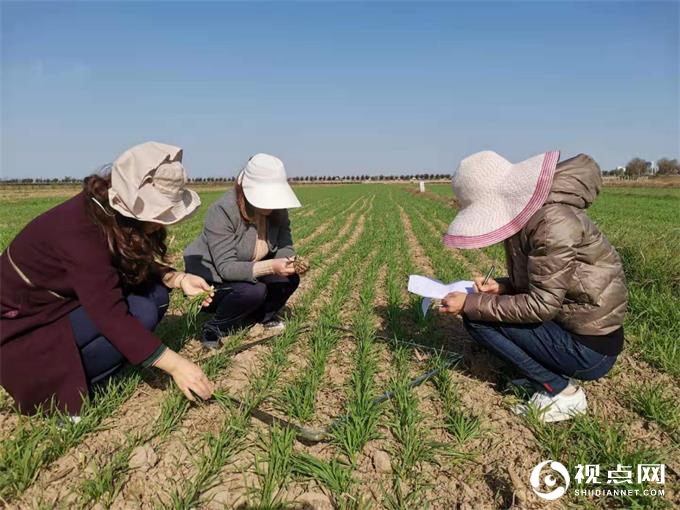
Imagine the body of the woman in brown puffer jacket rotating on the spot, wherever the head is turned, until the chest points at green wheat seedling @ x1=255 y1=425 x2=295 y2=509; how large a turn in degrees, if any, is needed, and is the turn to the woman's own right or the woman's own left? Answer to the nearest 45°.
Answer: approximately 45° to the woman's own left

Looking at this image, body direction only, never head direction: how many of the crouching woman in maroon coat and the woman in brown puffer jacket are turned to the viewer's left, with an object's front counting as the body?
1

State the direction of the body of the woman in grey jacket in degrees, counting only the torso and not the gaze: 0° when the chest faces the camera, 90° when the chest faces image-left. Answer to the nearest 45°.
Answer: approximately 315°

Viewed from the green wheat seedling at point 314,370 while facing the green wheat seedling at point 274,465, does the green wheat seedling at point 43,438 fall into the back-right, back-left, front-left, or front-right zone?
front-right

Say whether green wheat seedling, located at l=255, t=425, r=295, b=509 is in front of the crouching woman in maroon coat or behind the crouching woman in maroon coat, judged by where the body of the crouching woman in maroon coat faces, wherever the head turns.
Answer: in front

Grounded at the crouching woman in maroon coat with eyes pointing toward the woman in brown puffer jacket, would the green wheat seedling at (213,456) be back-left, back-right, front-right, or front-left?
front-right

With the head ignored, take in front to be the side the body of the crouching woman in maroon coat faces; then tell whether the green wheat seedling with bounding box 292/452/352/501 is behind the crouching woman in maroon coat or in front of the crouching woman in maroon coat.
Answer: in front

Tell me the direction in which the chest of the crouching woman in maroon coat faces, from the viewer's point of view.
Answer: to the viewer's right

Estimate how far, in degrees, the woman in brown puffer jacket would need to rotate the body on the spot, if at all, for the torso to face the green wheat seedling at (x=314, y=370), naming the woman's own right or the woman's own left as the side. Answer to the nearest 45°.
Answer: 0° — they already face it

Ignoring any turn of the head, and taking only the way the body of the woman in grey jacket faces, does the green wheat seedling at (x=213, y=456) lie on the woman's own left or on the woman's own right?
on the woman's own right

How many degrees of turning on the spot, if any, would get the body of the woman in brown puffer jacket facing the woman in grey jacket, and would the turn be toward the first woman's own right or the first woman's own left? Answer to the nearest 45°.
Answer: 0° — they already face them

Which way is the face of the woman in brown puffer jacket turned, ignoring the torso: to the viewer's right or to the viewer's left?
to the viewer's left

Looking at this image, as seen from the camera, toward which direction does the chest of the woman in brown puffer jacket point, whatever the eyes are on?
to the viewer's left

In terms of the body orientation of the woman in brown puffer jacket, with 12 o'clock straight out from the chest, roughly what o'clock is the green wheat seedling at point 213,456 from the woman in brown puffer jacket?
The green wheat seedling is roughly at 11 o'clock from the woman in brown puffer jacket.

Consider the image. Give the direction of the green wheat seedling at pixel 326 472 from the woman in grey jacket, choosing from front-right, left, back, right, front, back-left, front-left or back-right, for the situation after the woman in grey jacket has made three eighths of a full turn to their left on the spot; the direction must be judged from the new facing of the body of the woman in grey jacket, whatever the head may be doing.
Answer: back
